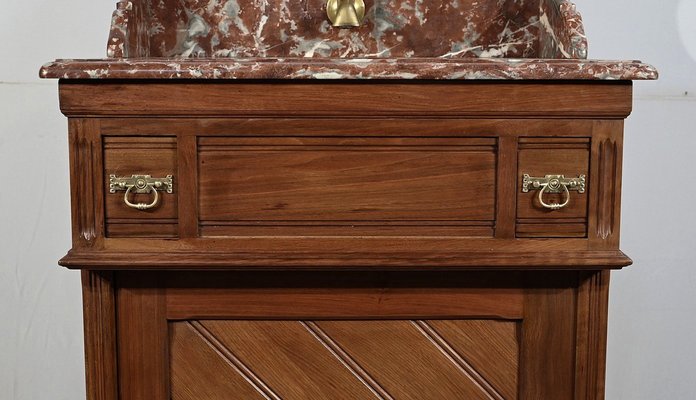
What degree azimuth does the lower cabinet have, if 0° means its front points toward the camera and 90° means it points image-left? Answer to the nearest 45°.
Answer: approximately 0°
